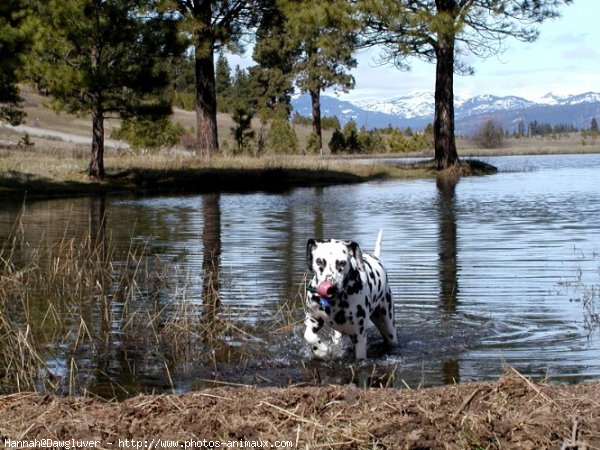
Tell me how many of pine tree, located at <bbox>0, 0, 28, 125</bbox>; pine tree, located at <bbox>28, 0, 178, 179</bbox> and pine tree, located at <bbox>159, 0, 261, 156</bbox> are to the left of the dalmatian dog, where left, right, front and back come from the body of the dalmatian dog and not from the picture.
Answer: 0

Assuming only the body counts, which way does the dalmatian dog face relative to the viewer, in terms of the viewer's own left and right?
facing the viewer and to the left of the viewer

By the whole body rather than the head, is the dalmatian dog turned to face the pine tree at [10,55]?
no

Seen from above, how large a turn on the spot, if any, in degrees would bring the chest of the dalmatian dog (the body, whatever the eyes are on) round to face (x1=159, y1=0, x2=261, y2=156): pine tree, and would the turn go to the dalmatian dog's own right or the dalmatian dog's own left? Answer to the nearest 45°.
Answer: approximately 135° to the dalmatian dog's own right

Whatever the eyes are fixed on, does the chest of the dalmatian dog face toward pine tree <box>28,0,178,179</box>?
no
